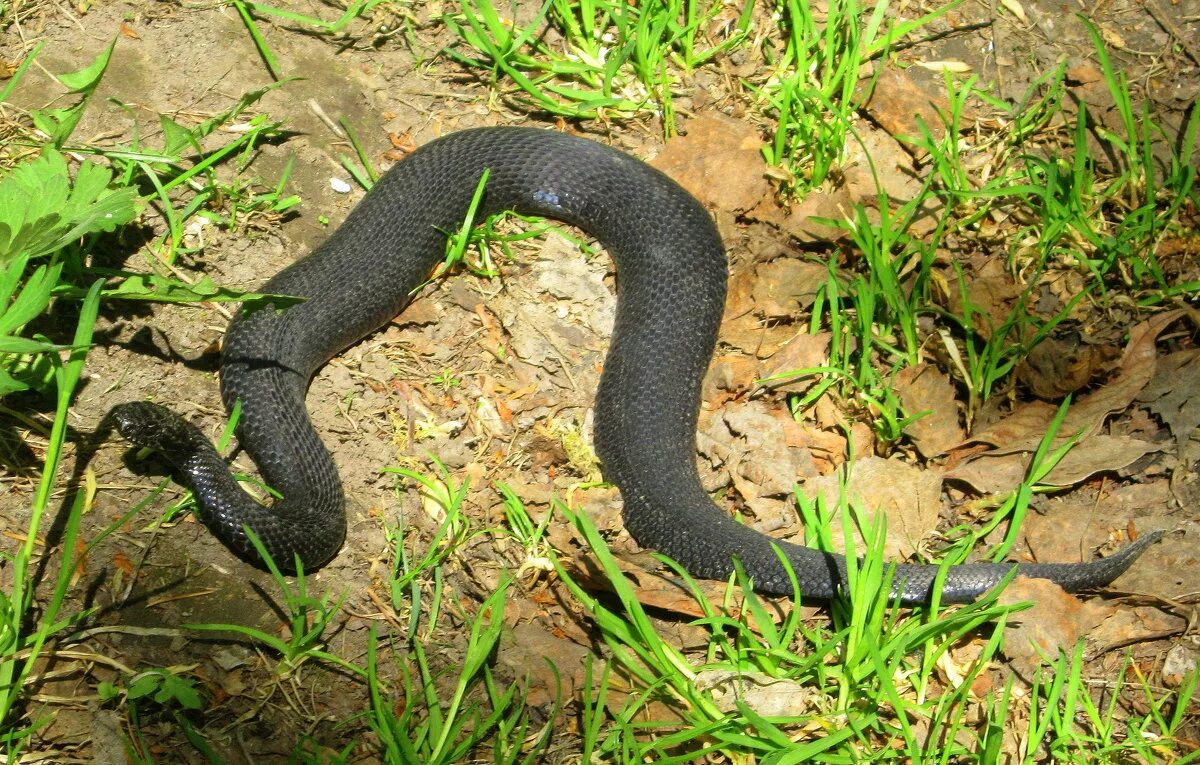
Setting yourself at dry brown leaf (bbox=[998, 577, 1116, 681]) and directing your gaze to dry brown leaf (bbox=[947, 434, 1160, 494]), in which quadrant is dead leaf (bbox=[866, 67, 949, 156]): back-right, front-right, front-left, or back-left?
front-left

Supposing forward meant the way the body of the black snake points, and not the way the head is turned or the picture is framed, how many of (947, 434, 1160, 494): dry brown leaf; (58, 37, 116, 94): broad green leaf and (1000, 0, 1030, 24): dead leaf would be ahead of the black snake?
1

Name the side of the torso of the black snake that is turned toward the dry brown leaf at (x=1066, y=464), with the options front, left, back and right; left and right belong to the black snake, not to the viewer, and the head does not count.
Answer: back

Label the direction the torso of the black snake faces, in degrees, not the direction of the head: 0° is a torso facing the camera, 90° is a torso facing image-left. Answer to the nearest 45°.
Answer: approximately 90°

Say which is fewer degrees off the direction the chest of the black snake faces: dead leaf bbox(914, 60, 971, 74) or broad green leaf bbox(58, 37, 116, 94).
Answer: the broad green leaf

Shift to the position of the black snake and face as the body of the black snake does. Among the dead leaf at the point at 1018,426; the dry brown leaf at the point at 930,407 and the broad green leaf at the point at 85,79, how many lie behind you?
2

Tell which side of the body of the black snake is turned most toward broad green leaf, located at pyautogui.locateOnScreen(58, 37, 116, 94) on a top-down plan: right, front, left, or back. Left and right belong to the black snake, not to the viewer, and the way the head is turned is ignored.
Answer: front

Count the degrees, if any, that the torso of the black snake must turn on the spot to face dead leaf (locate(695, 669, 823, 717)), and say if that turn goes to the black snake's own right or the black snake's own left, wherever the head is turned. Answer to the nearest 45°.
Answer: approximately 135° to the black snake's own left

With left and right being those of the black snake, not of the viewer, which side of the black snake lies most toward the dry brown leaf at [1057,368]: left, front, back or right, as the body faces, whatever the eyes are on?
back

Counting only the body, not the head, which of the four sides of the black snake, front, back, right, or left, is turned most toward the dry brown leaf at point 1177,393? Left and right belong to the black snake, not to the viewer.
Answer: back

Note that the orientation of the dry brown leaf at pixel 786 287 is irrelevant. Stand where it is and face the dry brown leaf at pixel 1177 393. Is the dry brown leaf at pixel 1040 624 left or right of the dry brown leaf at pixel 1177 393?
right

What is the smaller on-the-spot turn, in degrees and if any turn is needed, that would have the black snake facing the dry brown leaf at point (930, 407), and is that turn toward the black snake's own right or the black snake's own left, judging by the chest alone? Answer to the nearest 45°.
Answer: approximately 180°

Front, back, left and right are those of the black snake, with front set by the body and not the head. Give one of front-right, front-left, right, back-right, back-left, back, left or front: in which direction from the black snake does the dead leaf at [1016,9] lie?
back-right

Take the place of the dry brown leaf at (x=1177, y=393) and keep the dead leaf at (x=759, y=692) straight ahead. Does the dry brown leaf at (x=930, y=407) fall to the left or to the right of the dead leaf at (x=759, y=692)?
right
